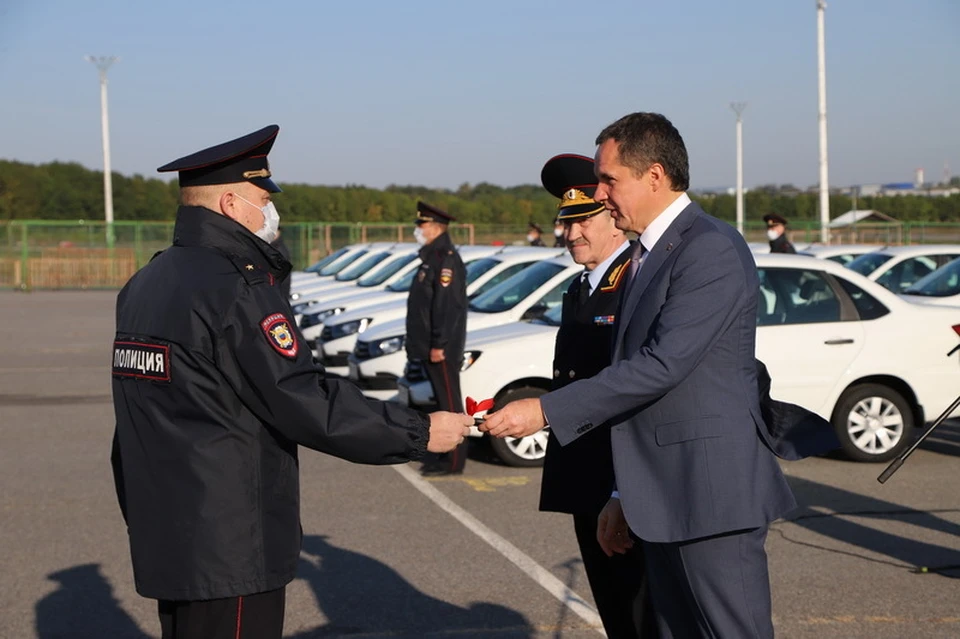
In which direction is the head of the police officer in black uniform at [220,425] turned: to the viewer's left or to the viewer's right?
to the viewer's right

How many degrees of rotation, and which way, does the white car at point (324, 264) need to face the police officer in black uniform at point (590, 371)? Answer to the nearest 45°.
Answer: approximately 45° to its left

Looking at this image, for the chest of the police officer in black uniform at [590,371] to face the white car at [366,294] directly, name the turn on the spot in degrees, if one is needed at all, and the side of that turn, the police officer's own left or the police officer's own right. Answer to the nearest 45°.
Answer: approximately 135° to the police officer's own right

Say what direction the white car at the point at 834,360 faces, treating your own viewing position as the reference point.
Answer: facing to the left of the viewer

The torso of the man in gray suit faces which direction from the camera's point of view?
to the viewer's left

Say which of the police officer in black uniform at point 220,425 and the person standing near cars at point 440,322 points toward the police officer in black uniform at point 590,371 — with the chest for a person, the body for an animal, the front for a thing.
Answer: the police officer in black uniform at point 220,425

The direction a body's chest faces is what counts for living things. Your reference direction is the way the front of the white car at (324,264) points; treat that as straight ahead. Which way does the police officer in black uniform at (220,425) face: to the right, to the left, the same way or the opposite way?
the opposite way

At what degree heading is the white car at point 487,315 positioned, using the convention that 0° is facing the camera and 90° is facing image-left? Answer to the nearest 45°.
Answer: approximately 45°

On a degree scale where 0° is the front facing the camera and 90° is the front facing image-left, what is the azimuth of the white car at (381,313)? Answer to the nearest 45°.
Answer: approximately 45°
